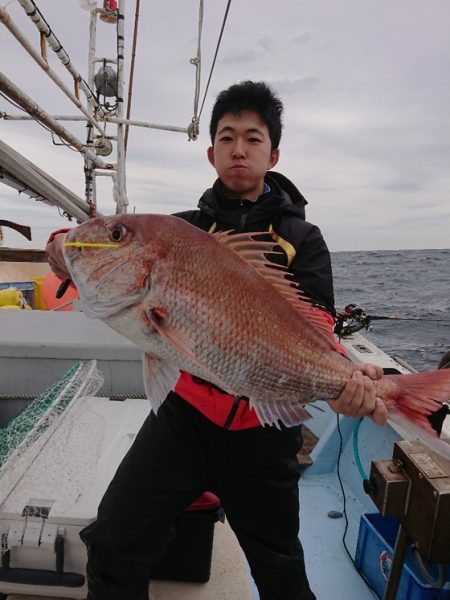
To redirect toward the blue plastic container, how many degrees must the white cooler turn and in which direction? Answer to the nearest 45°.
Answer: approximately 90° to its left

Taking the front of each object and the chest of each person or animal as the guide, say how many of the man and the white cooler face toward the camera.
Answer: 2

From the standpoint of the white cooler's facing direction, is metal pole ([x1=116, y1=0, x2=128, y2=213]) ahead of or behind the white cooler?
behind

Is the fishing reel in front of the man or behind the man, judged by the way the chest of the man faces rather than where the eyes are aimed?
behind

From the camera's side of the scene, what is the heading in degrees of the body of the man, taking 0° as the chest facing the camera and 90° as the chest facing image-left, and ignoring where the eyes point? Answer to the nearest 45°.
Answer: approximately 0°

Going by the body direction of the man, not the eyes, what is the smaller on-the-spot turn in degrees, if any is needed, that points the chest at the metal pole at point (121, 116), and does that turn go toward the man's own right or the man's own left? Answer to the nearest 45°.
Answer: approximately 180°
